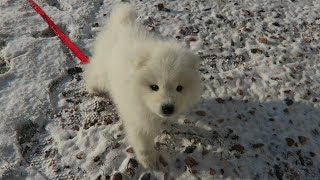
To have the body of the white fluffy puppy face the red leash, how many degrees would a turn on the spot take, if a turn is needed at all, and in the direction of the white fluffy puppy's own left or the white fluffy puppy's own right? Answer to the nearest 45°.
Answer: approximately 180°

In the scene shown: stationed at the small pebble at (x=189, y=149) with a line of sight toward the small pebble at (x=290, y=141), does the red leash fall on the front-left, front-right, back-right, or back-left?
back-left

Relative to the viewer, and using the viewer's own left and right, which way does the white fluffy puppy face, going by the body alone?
facing the viewer and to the right of the viewer

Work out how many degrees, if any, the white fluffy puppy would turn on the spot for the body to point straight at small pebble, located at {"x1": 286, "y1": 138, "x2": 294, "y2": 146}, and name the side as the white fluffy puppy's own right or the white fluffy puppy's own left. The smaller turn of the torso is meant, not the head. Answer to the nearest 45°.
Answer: approximately 45° to the white fluffy puppy's own left
